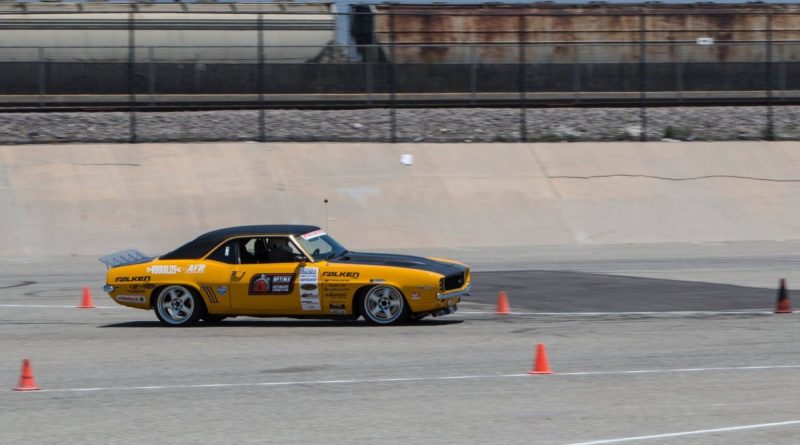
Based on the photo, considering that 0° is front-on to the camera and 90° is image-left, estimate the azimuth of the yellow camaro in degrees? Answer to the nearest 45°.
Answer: approximately 270°

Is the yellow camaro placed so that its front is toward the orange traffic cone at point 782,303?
yes

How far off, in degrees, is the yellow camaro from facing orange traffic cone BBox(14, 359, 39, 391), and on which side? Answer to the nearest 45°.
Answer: approximately 135° to its right

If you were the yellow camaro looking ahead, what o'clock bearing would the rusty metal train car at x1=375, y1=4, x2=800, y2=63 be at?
The rusty metal train car is roughly at 10 o'clock from the yellow camaro.

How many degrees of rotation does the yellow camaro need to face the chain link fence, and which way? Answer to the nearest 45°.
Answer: approximately 90° to its left
